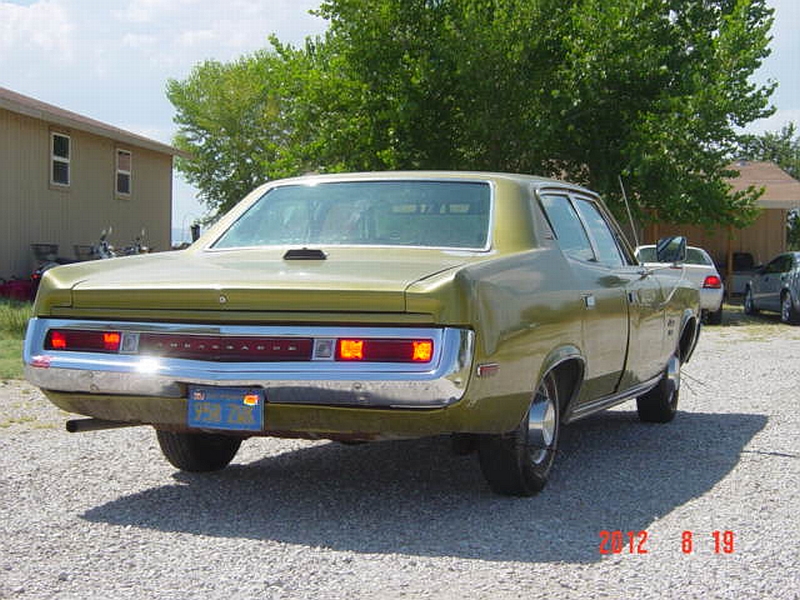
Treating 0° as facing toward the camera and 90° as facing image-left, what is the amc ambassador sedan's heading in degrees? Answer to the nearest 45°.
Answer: approximately 225°

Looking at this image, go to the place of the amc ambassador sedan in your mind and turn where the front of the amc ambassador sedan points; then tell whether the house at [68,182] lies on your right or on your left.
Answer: on your left

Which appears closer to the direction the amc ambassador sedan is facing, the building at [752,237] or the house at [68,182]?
the building

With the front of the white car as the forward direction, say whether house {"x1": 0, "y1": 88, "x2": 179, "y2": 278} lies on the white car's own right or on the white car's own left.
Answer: on the white car's own left

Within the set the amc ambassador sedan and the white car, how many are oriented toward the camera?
0

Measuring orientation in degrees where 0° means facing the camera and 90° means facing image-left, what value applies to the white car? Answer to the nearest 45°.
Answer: approximately 135°

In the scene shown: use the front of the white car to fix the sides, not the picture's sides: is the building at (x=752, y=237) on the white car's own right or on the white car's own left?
on the white car's own right

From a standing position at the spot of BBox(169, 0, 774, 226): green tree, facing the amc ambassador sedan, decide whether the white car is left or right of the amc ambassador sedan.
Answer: left

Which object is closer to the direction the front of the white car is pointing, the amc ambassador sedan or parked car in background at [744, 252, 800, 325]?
the parked car in background
